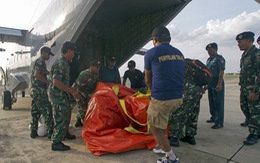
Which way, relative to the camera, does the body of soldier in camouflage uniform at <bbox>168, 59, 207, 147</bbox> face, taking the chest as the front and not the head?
to the viewer's left

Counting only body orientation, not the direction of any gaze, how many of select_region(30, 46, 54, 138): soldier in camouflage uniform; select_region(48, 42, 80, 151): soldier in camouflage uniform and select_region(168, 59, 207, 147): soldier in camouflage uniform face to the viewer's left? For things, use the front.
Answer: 1

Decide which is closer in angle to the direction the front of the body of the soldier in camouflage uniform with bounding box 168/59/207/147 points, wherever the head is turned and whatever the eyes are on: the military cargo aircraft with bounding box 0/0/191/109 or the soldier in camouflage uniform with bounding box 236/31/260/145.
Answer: the military cargo aircraft

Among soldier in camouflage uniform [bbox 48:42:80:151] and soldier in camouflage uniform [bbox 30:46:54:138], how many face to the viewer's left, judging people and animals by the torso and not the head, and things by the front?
0

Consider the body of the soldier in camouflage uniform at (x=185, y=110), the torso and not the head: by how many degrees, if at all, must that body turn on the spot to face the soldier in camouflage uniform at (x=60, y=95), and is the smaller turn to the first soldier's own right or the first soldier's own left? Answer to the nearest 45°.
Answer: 0° — they already face them

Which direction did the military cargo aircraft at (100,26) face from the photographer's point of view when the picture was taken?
facing away from the viewer and to the left of the viewer

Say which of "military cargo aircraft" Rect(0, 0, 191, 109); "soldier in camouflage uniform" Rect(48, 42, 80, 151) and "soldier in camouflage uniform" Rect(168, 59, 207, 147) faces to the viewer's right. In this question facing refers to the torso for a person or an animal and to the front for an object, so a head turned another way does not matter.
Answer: "soldier in camouflage uniform" Rect(48, 42, 80, 151)

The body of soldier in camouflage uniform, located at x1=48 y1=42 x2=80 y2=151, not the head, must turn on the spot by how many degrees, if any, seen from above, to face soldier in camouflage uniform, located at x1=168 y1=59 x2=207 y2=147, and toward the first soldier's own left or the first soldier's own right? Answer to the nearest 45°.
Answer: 0° — they already face them

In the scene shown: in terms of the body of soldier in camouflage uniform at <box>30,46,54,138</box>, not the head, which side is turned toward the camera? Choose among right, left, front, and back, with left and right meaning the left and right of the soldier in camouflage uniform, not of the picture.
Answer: right

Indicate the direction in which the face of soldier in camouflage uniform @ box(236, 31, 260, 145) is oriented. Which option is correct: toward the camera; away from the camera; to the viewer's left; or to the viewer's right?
to the viewer's left

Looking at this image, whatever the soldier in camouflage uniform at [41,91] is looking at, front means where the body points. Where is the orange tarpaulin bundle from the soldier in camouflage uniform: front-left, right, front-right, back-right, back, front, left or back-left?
front-right

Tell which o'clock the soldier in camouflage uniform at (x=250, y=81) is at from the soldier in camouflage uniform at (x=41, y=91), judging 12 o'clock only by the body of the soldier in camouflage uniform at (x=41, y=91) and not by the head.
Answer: the soldier in camouflage uniform at (x=250, y=81) is roughly at 1 o'clock from the soldier in camouflage uniform at (x=41, y=91).

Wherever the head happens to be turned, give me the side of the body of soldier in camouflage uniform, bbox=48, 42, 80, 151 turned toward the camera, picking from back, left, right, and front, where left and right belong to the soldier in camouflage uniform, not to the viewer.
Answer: right

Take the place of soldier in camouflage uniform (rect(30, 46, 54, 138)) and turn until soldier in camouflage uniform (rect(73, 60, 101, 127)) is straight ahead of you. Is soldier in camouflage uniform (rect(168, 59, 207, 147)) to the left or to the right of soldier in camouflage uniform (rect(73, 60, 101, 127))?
right
